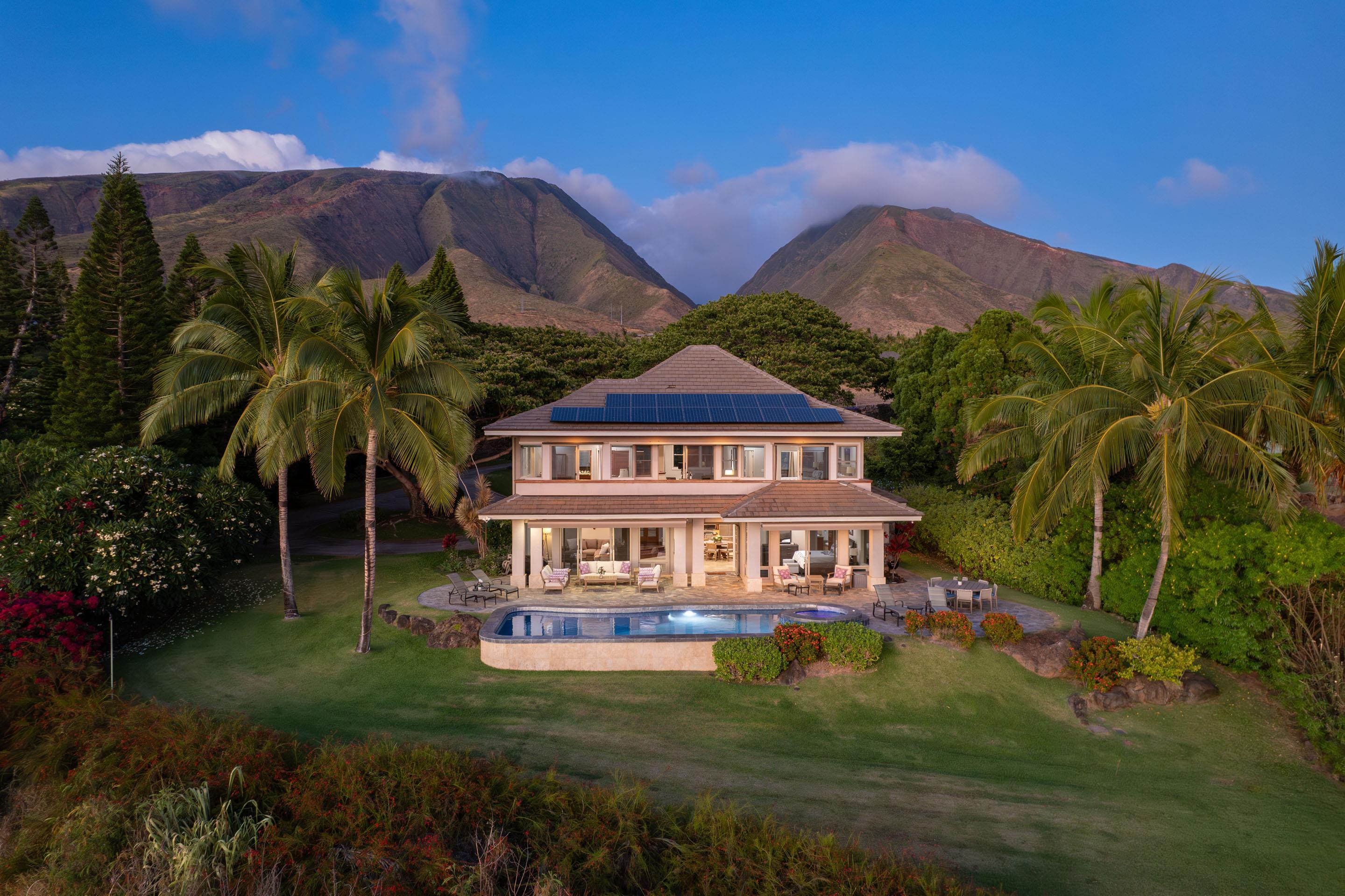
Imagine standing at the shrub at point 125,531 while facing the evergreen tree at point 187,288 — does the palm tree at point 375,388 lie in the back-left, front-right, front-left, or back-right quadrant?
back-right

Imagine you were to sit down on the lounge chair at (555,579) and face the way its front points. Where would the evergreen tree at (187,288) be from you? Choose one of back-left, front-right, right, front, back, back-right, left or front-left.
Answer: back

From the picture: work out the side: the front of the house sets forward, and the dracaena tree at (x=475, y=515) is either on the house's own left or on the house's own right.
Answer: on the house's own right

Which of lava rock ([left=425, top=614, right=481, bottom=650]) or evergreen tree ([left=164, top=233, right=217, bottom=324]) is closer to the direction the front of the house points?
the lava rock

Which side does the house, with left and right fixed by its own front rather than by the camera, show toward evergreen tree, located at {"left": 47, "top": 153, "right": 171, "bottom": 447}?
right

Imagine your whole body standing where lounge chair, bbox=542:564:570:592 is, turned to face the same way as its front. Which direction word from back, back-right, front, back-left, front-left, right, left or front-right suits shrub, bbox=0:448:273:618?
back-right

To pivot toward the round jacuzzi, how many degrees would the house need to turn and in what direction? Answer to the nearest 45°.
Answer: approximately 45° to its left

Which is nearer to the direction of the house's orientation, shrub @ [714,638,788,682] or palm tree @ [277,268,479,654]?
the shrub

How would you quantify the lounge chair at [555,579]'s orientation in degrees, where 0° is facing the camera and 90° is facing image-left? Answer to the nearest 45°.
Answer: approximately 315°

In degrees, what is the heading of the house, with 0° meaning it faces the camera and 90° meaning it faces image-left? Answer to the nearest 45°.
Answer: approximately 0°

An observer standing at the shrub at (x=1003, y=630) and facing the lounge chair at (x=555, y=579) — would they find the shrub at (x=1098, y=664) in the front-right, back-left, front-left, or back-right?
back-left
